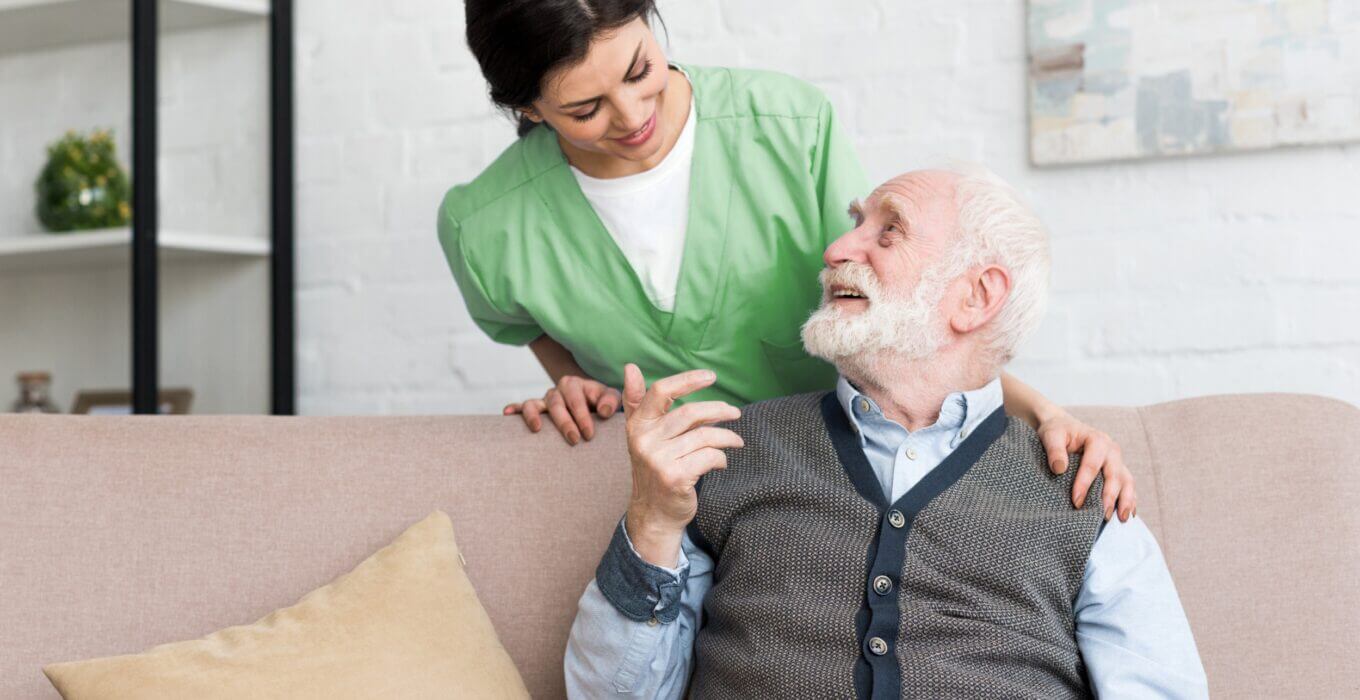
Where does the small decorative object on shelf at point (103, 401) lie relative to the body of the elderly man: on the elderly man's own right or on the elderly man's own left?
on the elderly man's own right

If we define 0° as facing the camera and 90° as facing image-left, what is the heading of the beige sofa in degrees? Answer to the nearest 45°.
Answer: approximately 0°

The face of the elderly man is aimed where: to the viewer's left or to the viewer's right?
to the viewer's left

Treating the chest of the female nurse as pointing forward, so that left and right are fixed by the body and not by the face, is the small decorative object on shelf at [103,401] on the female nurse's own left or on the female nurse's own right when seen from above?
on the female nurse's own right

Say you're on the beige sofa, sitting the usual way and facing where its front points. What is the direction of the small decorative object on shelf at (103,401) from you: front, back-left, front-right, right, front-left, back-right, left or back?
back-right

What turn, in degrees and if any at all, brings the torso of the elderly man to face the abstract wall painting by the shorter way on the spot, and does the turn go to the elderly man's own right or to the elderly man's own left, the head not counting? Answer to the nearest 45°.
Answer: approximately 135° to the elderly man's own left
